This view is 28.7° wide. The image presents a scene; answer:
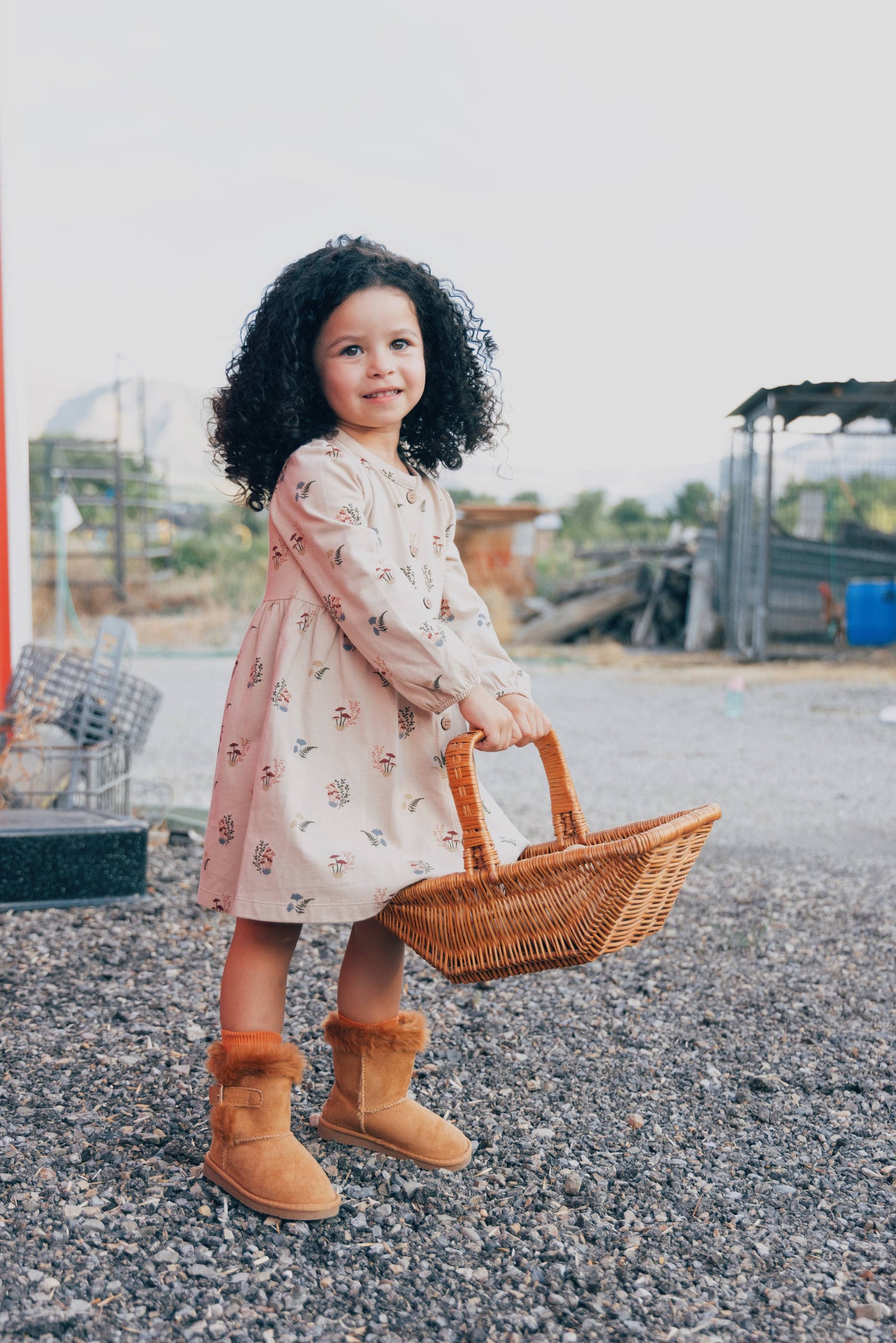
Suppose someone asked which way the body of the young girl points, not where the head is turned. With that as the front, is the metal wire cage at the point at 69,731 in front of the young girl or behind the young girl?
behind

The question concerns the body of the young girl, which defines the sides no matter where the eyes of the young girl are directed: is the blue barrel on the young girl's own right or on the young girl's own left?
on the young girl's own left

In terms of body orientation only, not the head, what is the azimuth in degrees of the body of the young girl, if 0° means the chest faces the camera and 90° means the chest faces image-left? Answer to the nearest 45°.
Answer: approximately 315°

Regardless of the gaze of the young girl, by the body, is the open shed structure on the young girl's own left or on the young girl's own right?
on the young girl's own left

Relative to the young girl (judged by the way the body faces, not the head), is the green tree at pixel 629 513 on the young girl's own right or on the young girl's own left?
on the young girl's own left
